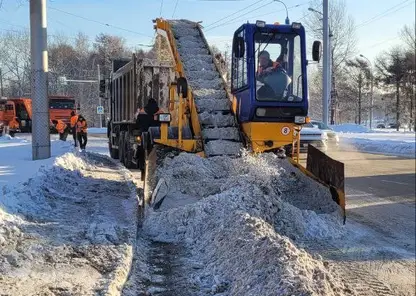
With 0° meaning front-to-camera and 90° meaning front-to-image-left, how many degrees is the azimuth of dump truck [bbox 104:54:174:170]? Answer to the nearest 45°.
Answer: approximately 135°

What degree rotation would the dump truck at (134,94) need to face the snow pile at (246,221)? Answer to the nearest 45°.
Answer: approximately 135° to its left

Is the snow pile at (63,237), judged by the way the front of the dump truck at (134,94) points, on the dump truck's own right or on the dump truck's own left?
on the dump truck's own left

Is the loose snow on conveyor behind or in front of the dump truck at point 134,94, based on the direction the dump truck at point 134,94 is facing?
behind

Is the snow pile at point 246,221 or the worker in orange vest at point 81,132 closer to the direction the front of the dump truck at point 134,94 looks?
the worker in orange vest

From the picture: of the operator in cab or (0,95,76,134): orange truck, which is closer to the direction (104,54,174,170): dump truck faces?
the orange truck

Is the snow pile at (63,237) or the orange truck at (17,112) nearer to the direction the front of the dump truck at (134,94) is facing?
the orange truck

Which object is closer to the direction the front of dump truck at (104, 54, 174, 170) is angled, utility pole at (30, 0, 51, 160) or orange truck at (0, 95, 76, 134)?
the orange truck

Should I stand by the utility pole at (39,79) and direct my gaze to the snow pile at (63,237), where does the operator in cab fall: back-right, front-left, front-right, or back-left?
front-left

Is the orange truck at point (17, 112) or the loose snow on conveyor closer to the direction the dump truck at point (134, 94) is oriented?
the orange truck
